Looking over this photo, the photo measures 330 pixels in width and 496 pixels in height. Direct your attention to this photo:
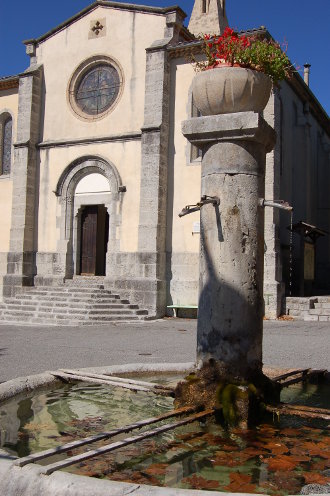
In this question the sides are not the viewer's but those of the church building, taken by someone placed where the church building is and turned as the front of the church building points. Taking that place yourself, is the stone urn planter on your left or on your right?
on your left

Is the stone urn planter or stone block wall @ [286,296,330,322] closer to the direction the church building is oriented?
the stone urn planter

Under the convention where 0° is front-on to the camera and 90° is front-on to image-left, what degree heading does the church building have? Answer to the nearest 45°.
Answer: approximately 45°
